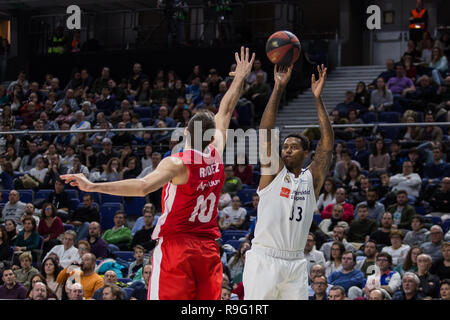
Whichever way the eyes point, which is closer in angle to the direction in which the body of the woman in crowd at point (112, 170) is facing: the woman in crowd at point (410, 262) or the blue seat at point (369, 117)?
the woman in crowd

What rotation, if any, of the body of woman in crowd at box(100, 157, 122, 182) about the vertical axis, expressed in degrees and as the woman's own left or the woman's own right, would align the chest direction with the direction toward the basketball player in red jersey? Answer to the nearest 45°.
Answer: approximately 45° to the woman's own right

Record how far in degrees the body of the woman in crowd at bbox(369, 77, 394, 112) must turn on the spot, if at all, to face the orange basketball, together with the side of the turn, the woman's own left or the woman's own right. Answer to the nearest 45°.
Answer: approximately 45° to the woman's own left

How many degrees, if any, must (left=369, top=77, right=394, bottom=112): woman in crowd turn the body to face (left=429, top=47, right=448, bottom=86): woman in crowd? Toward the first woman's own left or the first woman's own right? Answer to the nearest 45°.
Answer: approximately 180°

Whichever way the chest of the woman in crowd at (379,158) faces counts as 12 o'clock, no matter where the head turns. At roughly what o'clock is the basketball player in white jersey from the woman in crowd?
The basketball player in white jersey is roughly at 12 o'clock from the woman in crowd.

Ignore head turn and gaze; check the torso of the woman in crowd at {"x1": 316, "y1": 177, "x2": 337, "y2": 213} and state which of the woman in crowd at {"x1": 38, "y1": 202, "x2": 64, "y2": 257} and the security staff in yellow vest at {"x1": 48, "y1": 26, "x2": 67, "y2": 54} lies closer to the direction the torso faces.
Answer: the woman in crowd

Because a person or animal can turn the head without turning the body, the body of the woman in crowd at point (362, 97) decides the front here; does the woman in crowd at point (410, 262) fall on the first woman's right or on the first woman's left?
on the first woman's left
